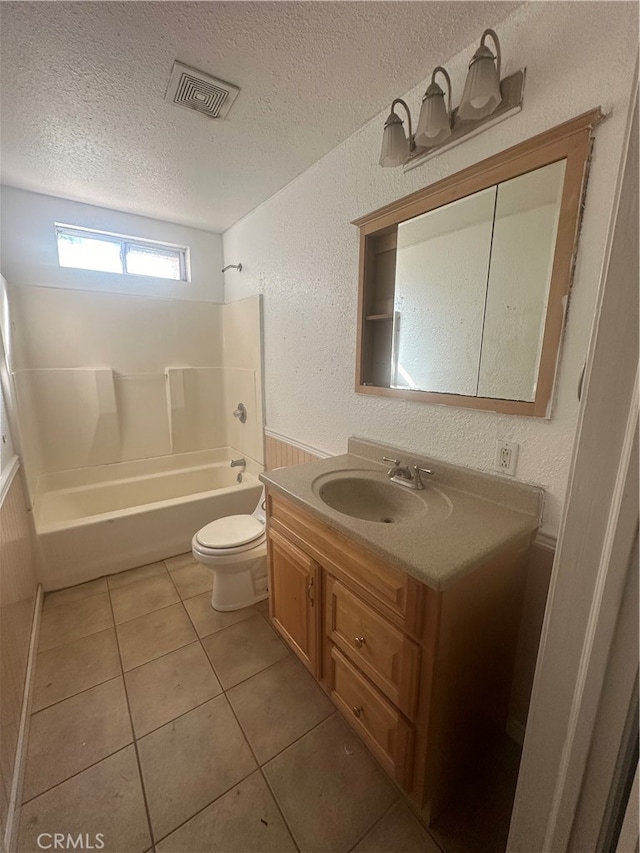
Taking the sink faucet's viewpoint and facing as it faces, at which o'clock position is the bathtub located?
The bathtub is roughly at 2 o'clock from the sink faucet.

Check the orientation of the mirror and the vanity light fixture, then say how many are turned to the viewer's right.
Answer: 0

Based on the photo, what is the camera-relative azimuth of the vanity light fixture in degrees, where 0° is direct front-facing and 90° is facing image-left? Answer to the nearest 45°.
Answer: approximately 45°

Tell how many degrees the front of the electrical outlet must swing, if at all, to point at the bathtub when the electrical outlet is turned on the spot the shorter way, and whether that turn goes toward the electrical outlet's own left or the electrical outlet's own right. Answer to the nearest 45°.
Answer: approximately 45° to the electrical outlet's own right

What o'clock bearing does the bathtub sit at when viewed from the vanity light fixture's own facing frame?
The bathtub is roughly at 2 o'clock from the vanity light fixture.
